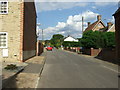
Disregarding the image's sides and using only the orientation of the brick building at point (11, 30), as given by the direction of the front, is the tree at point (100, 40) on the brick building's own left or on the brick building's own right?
on the brick building's own left
